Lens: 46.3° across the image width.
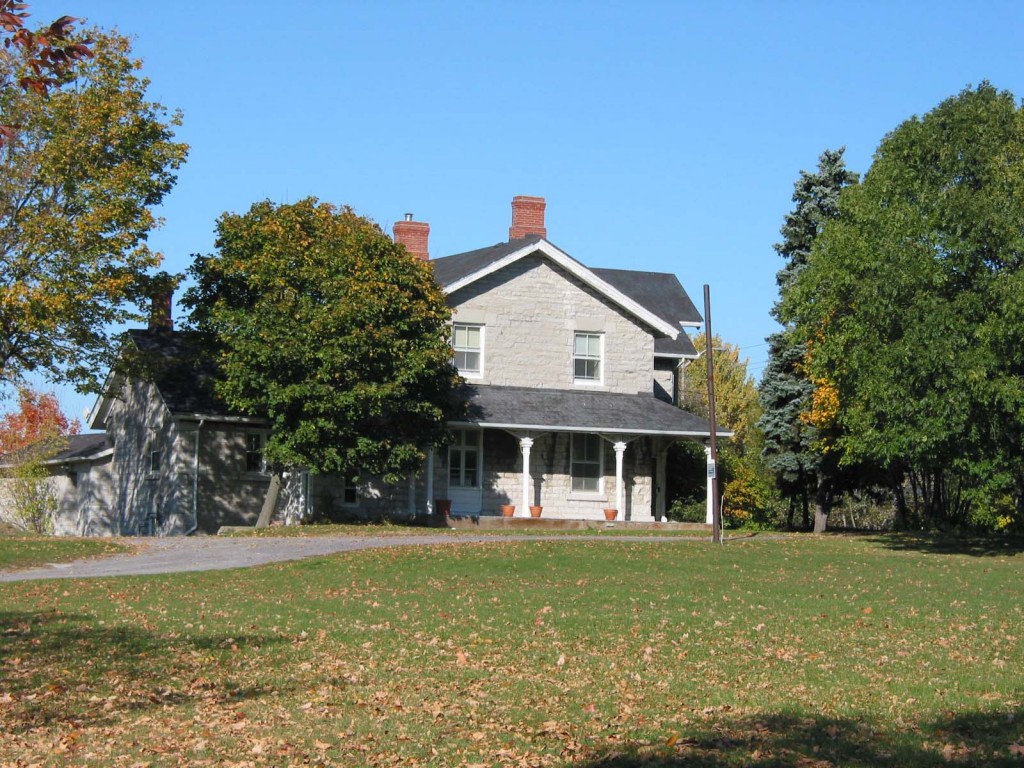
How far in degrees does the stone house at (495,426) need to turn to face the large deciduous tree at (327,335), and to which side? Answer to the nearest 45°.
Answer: approximately 45° to its right

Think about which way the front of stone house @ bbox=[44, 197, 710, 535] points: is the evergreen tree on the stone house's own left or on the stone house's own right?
on the stone house's own left

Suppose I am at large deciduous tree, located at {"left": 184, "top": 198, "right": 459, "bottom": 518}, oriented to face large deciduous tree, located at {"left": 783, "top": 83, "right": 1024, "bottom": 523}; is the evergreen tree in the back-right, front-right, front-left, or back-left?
front-left

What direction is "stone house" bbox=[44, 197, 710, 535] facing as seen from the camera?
toward the camera

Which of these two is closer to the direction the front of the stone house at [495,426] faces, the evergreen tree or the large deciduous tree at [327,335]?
the large deciduous tree

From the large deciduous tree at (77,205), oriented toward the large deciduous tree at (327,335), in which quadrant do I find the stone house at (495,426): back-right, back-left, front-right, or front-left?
front-left

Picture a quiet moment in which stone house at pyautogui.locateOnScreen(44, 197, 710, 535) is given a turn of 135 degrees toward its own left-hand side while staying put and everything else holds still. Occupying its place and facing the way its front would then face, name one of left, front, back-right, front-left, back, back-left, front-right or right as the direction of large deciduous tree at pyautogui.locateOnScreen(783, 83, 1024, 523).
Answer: right

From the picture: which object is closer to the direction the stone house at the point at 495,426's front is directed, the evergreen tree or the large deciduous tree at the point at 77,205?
the large deciduous tree
